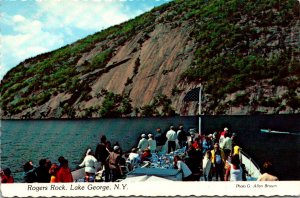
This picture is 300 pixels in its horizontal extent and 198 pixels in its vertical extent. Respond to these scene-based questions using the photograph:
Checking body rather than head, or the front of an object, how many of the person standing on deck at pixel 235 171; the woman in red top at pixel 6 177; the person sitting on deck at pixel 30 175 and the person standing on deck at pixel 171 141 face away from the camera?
4

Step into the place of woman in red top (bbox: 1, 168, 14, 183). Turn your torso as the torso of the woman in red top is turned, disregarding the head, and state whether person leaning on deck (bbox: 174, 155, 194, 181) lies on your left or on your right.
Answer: on your right

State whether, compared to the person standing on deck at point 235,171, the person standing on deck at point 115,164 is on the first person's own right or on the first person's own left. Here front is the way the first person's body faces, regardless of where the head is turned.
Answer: on the first person's own left

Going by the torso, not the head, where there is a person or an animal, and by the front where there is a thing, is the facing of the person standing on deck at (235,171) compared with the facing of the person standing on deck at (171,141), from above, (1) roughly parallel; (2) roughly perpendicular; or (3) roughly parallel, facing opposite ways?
roughly parallel

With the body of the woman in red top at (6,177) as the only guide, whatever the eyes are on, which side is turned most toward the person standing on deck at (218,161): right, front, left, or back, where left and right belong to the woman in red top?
right

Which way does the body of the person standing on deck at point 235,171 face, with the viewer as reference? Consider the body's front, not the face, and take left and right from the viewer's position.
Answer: facing away from the viewer

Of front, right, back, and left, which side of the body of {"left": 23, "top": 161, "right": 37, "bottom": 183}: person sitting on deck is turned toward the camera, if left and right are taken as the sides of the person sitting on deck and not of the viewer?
back

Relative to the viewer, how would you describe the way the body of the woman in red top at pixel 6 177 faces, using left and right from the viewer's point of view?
facing away from the viewer

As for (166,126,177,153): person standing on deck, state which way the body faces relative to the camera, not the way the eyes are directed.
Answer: away from the camera
